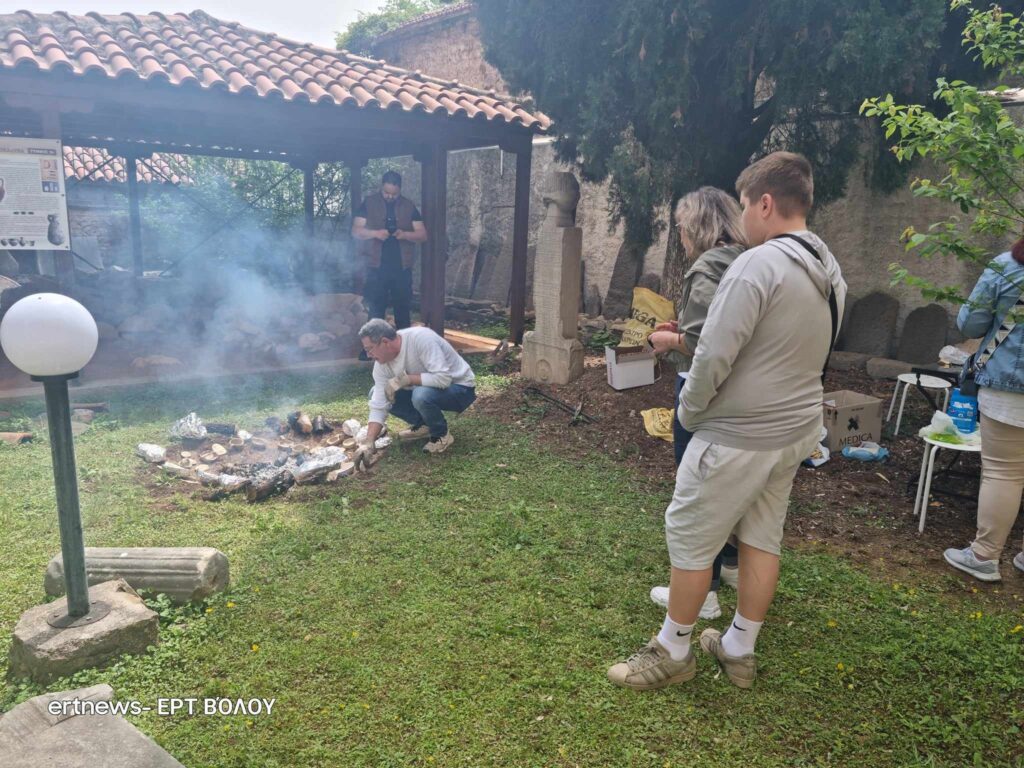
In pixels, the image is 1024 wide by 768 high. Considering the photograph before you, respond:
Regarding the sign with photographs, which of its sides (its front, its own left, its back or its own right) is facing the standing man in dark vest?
left

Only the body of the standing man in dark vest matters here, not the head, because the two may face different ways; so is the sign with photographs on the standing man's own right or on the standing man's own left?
on the standing man's own right

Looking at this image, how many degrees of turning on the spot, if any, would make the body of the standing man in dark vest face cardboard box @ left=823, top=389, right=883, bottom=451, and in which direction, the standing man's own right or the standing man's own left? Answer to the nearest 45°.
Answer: approximately 45° to the standing man's own left

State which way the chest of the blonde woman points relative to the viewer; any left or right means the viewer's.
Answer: facing to the left of the viewer

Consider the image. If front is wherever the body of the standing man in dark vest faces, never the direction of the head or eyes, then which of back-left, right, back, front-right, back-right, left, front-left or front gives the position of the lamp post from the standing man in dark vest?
front

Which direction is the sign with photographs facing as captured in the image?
toward the camera

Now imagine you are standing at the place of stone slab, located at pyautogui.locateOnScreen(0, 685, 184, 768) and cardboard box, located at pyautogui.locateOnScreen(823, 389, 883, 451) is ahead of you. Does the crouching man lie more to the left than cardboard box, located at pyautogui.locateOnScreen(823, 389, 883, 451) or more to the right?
left

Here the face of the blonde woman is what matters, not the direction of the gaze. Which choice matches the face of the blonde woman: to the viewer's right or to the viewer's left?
to the viewer's left

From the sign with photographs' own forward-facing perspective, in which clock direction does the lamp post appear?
The lamp post is roughly at 12 o'clock from the sign with photographs.

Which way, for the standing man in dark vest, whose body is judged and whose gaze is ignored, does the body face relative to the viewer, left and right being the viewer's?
facing the viewer
